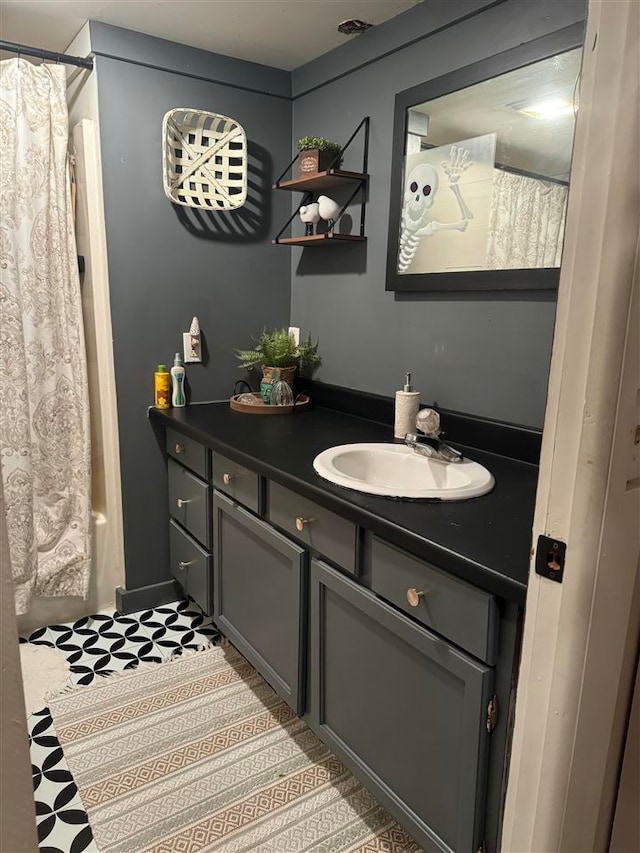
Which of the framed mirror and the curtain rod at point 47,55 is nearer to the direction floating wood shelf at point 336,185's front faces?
the curtain rod

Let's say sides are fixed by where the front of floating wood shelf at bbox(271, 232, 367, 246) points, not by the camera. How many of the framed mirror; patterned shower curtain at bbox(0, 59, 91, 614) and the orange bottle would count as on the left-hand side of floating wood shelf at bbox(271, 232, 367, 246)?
1

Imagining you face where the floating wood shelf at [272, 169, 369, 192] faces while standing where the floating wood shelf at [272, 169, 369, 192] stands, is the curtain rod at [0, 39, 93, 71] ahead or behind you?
ahead

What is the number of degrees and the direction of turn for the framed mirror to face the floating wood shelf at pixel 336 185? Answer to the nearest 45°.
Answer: approximately 90° to its right

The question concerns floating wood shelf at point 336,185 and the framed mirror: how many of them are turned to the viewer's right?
0

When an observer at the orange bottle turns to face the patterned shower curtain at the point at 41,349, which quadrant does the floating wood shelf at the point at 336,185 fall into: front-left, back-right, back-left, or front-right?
back-left

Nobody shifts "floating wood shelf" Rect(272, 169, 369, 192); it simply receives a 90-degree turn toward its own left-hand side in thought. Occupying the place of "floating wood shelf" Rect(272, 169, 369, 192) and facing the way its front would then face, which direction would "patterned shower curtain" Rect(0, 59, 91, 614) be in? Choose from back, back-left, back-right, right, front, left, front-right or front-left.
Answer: back-right

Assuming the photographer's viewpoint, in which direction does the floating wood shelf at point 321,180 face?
facing the viewer and to the left of the viewer
